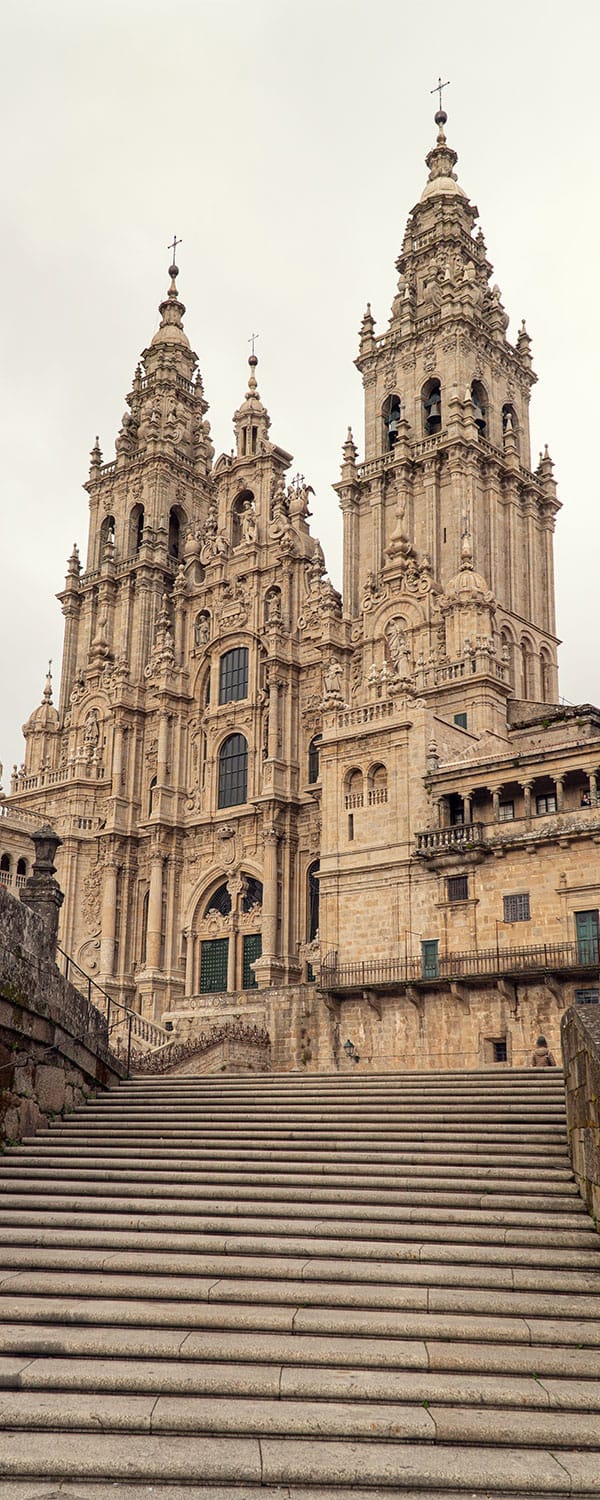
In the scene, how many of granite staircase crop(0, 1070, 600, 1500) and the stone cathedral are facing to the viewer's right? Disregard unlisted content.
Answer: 0

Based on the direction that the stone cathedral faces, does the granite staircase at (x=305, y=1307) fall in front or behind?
in front

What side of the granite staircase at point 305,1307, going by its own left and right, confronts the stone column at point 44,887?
back

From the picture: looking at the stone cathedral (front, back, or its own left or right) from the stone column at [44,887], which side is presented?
front

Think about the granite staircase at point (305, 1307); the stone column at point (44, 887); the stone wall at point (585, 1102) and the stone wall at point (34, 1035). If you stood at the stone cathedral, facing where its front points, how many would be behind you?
0

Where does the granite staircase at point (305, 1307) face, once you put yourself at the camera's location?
facing the viewer

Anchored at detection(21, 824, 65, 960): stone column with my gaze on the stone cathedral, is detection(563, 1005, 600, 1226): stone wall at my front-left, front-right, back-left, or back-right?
back-right

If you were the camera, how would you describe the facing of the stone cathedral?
facing the viewer and to the left of the viewer

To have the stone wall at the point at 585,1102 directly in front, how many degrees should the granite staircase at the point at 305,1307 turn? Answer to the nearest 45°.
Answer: approximately 135° to its left

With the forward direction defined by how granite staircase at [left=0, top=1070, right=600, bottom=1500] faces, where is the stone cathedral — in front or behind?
behind
